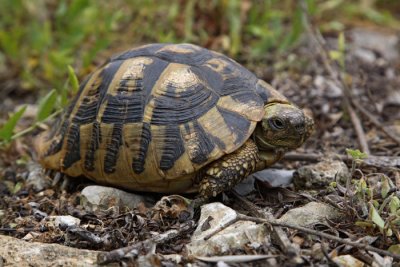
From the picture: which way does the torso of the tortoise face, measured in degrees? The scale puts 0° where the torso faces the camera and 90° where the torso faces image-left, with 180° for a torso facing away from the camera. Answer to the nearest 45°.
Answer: approximately 270°

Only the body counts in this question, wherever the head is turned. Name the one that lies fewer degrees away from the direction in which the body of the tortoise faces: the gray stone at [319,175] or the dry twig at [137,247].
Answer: the gray stone

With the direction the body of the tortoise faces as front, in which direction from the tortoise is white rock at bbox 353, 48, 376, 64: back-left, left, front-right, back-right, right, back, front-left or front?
front-left

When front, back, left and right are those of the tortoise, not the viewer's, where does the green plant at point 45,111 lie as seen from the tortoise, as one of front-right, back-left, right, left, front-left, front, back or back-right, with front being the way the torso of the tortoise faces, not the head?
back-left

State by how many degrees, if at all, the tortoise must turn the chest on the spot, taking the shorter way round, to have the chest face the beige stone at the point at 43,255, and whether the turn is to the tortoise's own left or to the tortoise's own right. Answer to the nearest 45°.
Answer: approximately 135° to the tortoise's own right

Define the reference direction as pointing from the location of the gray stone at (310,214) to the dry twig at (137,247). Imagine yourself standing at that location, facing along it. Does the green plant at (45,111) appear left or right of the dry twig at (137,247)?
right

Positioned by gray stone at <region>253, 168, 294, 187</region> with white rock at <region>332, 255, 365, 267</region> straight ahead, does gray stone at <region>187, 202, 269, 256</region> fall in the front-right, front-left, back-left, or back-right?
front-right

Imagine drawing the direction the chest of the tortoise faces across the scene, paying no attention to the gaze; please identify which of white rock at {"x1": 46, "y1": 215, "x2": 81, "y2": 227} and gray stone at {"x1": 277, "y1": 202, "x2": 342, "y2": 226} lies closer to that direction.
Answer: the gray stone

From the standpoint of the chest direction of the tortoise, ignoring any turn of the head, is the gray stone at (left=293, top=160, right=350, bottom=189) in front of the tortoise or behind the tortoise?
in front

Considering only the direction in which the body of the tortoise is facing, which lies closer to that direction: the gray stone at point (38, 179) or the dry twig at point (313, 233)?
the dry twig

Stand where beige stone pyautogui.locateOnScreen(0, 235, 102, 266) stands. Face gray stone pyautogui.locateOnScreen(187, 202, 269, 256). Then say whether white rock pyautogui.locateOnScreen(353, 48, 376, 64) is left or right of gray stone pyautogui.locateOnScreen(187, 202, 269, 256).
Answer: left

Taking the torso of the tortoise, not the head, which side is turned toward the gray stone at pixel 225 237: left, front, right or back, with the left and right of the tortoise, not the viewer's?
right

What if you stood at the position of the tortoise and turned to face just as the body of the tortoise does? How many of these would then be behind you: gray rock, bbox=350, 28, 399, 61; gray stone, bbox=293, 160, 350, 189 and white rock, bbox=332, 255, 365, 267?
0

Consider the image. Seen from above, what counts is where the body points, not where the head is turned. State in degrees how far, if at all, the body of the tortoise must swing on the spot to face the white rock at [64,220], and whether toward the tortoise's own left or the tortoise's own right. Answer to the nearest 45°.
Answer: approximately 135° to the tortoise's own right

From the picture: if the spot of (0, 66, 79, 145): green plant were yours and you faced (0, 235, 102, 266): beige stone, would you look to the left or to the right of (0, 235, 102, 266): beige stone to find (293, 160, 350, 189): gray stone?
left
